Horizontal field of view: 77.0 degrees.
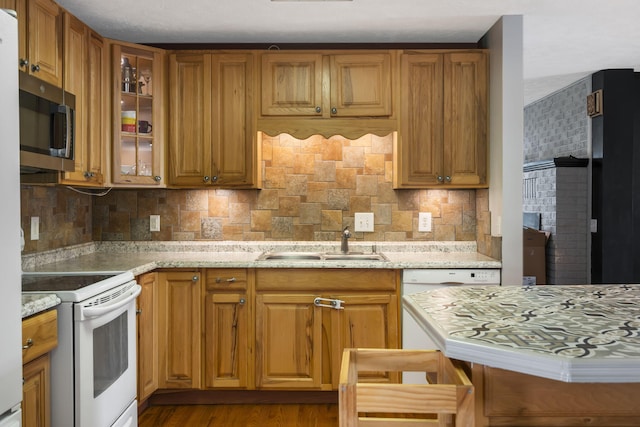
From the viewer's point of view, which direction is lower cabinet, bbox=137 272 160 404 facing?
to the viewer's right

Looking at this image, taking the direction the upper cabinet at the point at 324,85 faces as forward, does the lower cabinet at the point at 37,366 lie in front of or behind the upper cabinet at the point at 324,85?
in front

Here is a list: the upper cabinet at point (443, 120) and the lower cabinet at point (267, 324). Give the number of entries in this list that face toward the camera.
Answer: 2

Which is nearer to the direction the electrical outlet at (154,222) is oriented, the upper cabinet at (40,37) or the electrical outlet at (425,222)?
the upper cabinet

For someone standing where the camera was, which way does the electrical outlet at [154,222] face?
facing the viewer

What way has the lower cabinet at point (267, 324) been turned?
toward the camera

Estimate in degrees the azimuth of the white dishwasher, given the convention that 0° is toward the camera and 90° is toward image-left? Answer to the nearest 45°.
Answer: approximately 0°

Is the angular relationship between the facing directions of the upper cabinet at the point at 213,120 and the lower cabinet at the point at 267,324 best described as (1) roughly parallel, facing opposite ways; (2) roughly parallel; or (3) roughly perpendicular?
roughly parallel

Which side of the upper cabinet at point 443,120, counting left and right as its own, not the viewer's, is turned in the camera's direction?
front

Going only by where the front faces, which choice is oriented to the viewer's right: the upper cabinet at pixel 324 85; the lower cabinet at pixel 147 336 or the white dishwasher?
the lower cabinet
